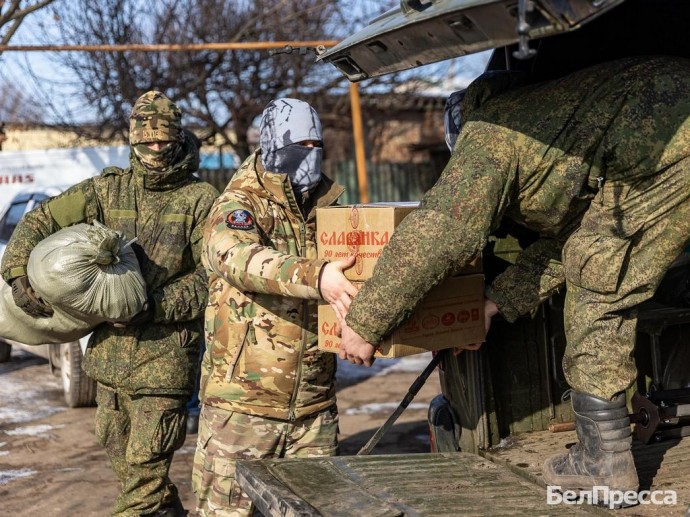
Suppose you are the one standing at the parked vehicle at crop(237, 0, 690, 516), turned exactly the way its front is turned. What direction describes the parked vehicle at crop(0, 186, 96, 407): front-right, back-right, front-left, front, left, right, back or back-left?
left

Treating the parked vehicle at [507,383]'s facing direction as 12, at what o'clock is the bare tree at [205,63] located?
The bare tree is roughly at 10 o'clock from the parked vehicle.

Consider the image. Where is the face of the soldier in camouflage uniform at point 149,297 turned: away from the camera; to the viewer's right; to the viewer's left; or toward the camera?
toward the camera

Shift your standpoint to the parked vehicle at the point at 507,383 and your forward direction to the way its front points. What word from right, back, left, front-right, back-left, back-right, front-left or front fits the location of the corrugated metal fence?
front-left

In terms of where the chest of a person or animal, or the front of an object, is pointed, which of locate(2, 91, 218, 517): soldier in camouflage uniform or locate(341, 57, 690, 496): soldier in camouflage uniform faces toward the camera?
locate(2, 91, 218, 517): soldier in camouflage uniform

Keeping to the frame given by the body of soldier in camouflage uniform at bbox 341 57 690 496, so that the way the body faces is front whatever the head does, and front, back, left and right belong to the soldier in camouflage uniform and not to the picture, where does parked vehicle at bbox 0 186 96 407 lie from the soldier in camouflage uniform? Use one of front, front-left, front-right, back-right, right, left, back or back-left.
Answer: front-right

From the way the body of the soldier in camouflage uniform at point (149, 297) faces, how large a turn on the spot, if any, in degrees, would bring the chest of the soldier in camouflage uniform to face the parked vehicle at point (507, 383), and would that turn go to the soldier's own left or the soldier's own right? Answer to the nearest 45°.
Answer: approximately 45° to the soldier's own left

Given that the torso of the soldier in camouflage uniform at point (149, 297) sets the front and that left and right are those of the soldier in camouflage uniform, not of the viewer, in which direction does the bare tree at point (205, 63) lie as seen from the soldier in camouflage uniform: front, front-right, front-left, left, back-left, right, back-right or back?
back

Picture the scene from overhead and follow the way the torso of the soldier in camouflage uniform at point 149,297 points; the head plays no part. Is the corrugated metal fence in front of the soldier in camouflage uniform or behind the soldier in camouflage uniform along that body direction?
behind

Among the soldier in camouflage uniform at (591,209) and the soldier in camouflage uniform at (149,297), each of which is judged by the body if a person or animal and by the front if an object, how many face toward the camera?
1

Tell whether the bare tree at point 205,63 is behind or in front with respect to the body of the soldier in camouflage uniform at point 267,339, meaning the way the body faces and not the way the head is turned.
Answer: behind

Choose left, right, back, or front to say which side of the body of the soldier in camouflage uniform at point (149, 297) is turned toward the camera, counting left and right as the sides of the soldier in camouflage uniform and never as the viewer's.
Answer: front

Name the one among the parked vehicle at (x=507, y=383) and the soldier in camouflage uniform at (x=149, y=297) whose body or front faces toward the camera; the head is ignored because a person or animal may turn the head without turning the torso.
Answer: the soldier in camouflage uniform

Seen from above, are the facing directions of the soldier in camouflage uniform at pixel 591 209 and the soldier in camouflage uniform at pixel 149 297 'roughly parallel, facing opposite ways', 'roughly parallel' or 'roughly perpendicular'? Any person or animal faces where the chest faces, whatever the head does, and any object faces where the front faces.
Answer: roughly perpendicular

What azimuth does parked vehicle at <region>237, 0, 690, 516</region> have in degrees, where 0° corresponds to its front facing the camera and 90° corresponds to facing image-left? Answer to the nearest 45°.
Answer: approximately 225°
